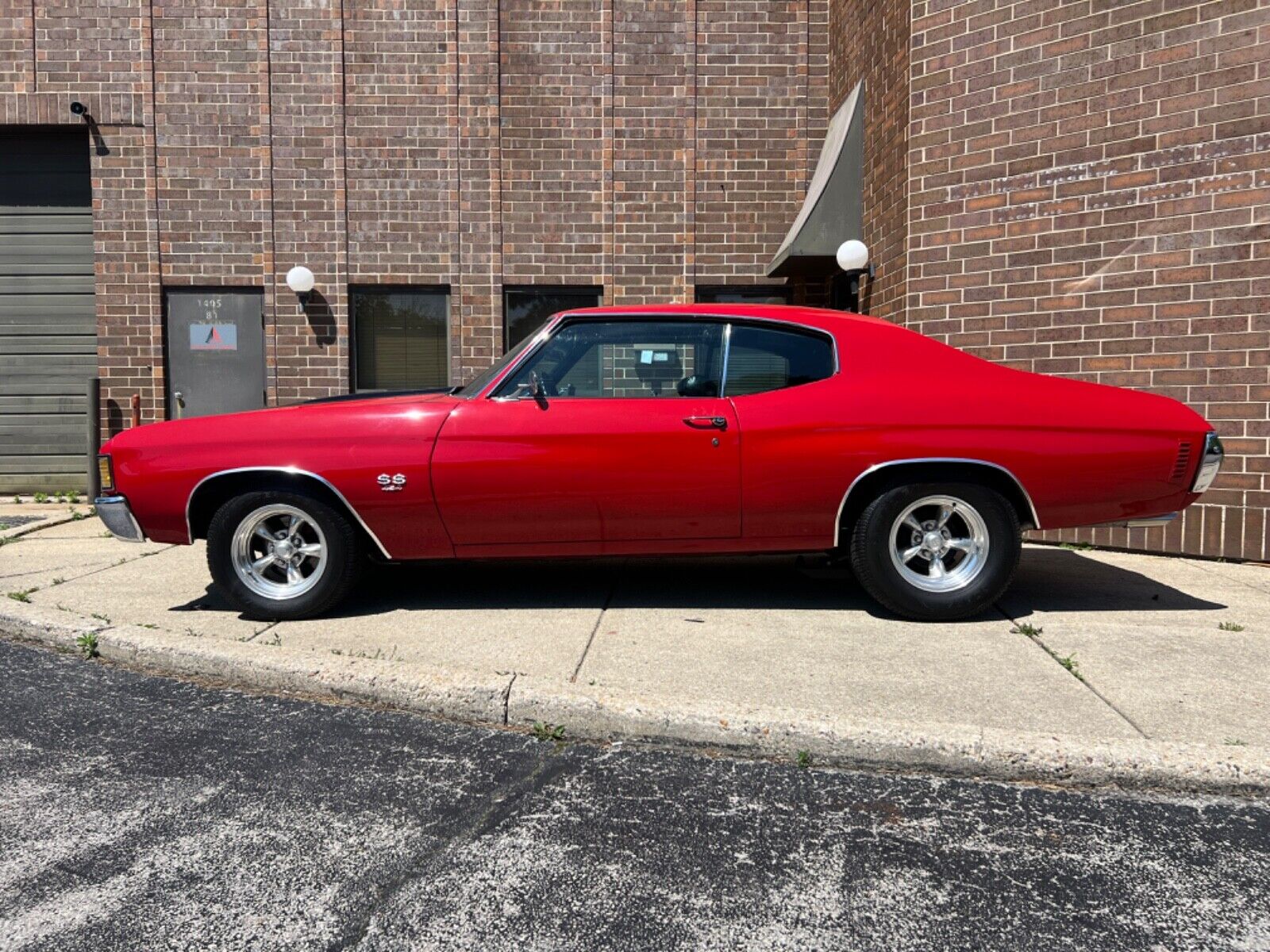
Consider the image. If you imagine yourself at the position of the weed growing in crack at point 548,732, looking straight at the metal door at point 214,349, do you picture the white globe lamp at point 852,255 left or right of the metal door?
right

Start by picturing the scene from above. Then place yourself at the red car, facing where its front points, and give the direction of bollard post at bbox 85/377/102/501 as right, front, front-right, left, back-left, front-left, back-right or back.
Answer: front-right

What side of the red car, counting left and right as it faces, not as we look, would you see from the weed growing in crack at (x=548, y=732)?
left

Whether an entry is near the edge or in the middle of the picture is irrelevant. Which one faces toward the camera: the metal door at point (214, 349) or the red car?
the metal door

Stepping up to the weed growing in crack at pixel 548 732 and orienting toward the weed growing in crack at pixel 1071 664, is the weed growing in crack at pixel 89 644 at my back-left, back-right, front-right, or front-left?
back-left

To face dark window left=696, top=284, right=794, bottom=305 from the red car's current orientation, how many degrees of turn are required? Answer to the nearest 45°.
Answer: approximately 90° to its right

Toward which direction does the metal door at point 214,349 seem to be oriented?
toward the camera

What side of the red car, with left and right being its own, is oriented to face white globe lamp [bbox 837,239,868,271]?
right

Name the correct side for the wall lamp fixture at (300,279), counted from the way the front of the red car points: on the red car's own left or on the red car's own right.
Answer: on the red car's own right

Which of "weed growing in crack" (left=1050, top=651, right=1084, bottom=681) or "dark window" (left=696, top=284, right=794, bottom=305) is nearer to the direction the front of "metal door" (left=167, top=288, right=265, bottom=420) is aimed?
the weed growing in crack

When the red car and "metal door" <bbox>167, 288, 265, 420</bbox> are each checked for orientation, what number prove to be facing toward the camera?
1

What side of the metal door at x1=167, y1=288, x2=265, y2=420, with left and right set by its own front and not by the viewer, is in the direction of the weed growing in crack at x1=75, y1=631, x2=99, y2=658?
front

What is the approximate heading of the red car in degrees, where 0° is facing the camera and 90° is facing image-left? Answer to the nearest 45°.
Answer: approximately 90°
